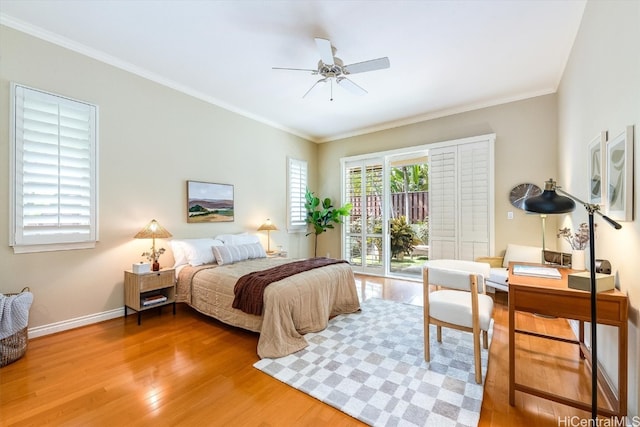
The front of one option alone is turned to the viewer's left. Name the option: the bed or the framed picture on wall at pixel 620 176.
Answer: the framed picture on wall

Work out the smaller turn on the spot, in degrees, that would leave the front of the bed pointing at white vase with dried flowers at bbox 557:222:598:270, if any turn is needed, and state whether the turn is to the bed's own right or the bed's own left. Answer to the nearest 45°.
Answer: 0° — it already faces it

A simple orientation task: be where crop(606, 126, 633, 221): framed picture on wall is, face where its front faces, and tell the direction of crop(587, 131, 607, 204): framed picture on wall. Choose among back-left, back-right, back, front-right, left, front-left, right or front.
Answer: right

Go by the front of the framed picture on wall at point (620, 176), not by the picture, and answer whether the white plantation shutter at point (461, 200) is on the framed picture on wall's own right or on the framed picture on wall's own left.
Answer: on the framed picture on wall's own right

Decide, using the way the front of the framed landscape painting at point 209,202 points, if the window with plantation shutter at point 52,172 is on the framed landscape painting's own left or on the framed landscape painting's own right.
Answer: on the framed landscape painting's own right

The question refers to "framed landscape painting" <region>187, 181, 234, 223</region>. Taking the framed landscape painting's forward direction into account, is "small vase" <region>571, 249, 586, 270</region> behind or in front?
in front

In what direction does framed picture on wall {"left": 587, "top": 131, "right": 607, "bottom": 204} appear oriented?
to the viewer's left

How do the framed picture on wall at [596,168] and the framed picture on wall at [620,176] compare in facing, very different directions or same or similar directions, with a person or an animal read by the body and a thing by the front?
same or similar directions

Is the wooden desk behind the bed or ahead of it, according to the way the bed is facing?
ahead

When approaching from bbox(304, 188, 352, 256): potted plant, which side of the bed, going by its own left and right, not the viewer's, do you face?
left

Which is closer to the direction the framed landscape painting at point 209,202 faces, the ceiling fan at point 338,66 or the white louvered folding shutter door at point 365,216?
the ceiling fan

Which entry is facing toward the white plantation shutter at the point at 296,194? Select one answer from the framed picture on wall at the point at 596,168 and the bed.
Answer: the framed picture on wall

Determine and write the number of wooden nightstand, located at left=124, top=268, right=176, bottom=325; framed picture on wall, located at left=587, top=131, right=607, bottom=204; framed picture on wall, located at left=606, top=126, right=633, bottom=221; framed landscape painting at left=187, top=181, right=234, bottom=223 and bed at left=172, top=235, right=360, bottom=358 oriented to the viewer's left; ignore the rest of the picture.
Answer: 2

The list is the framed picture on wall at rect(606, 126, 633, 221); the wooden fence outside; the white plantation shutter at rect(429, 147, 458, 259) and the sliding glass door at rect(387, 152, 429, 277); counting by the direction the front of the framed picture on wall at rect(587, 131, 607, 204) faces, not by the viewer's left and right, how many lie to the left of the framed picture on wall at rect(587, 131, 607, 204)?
1

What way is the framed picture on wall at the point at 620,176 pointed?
to the viewer's left
